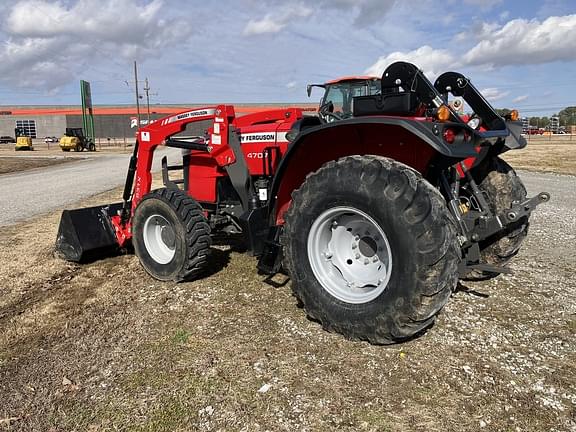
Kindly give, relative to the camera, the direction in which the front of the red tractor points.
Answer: facing away from the viewer and to the left of the viewer
